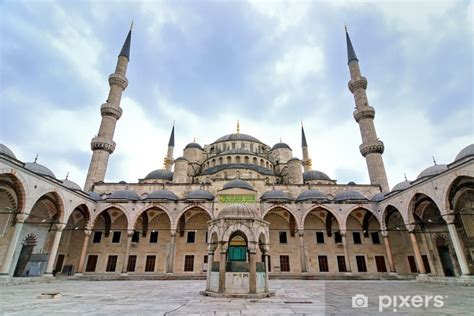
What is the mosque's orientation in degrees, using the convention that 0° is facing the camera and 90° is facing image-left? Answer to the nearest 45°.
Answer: approximately 0°
